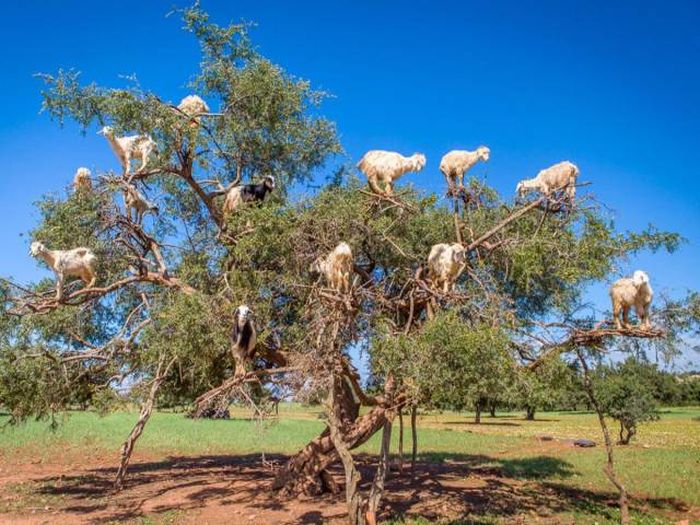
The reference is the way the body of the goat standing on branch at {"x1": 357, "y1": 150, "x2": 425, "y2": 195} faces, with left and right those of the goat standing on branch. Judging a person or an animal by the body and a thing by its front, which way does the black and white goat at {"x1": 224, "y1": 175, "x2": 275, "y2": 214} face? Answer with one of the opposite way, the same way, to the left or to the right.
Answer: the same way

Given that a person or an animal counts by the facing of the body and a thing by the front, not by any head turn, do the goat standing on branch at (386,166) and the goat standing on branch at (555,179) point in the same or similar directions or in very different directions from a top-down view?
very different directions

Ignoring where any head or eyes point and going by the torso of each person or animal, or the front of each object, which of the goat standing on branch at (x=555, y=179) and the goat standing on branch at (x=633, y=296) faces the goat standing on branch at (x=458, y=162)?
the goat standing on branch at (x=555, y=179)

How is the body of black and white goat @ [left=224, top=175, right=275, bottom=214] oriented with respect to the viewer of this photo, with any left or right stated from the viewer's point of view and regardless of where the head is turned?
facing to the right of the viewer

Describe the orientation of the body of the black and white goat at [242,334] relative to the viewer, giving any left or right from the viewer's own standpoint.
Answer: facing the viewer

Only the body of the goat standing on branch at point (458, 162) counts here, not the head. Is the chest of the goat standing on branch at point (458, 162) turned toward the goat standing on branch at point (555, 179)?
yes

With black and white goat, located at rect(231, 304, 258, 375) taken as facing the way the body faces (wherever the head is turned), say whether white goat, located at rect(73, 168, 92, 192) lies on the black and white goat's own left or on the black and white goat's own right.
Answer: on the black and white goat's own right

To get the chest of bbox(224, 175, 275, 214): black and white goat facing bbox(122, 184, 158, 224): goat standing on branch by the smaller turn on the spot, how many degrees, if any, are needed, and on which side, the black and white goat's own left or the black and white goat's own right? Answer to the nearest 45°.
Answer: approximately 180°

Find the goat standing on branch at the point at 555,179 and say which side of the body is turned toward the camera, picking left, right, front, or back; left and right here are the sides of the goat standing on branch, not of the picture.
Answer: left

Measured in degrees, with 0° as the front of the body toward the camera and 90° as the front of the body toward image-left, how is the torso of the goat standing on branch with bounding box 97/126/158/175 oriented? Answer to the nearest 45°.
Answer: approximately 90°

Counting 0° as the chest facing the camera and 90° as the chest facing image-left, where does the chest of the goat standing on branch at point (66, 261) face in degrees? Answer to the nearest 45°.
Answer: approximately 90°

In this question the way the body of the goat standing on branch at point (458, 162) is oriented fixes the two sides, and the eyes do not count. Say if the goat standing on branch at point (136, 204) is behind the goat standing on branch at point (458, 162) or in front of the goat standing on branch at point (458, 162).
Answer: behind

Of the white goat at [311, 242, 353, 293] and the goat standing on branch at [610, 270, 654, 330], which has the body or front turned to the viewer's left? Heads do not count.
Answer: the white goat

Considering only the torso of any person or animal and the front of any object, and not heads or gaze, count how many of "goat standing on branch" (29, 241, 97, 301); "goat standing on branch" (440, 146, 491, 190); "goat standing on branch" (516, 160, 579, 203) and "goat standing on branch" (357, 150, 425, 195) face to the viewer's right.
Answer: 2
